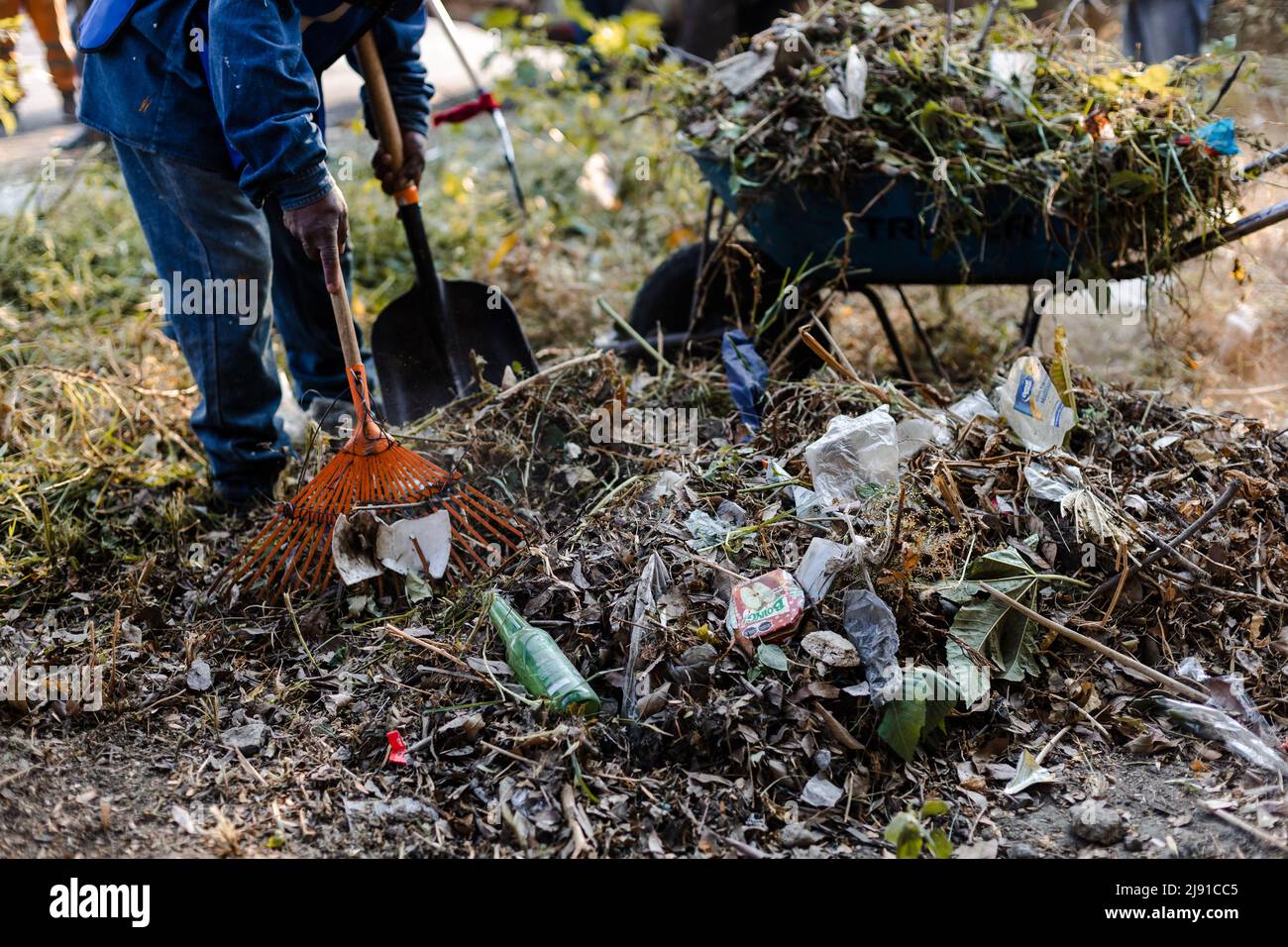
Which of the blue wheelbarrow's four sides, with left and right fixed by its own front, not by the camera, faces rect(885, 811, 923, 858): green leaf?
left

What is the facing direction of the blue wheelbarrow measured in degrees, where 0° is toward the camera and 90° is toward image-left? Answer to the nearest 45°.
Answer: approximately 90°

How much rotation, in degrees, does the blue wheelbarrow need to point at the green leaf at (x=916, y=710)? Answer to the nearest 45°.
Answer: approximately 90° to its left

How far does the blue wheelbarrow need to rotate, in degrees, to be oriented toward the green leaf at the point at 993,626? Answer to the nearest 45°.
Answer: approximately 90° to its left

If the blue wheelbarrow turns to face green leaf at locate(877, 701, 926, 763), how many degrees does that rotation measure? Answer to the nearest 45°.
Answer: approximately 90° to its left

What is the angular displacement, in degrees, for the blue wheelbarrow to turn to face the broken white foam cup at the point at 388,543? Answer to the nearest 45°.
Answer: approximately 45° to its left

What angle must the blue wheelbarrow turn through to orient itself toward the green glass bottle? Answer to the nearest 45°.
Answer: approximately 90° to its left

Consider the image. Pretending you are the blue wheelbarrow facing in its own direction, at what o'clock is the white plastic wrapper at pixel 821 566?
The white plastic wrapper is roughly at 9 o'clock from the blue wheelbarrow.

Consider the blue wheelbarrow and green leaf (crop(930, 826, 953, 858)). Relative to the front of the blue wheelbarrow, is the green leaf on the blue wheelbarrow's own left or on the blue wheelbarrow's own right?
on the blue wheelbarrow's own left
